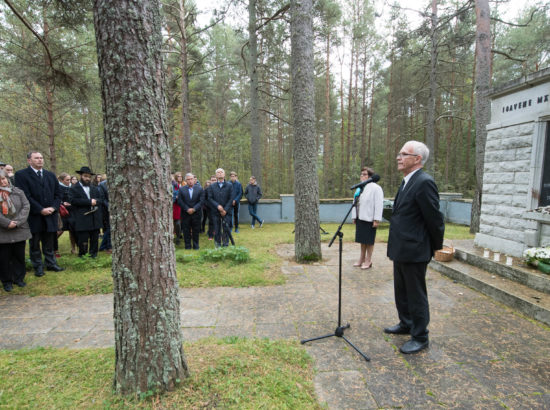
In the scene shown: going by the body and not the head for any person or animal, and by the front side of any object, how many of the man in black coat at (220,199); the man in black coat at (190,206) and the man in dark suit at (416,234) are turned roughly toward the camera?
2

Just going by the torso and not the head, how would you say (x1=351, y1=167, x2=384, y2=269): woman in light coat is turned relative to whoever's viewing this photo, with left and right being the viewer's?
facing the viewer and to the left of the viewer

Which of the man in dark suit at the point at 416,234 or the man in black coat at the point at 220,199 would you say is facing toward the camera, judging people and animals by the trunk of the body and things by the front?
the man in black coat

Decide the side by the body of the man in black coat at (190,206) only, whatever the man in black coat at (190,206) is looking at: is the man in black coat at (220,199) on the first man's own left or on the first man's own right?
on the first man's own left

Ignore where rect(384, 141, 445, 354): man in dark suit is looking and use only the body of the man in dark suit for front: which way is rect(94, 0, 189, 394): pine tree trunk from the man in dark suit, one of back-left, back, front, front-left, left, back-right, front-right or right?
front-left

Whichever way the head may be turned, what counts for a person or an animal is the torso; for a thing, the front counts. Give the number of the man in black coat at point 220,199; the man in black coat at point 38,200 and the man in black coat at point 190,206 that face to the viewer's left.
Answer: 0

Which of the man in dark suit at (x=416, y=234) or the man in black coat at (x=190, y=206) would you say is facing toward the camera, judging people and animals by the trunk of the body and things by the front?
the man in black coat

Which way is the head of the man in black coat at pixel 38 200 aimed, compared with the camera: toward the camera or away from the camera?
toward the camera

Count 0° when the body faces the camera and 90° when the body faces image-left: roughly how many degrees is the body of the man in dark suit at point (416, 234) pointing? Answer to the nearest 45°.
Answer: approximately 90°

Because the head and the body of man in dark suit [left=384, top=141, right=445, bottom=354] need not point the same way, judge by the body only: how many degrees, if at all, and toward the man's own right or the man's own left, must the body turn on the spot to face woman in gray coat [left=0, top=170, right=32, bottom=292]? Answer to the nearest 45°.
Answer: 0° — they already face them

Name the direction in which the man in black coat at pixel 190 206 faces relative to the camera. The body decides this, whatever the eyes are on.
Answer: toward the camera

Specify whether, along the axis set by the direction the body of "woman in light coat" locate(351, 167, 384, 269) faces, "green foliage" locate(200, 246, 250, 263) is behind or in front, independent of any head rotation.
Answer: in front

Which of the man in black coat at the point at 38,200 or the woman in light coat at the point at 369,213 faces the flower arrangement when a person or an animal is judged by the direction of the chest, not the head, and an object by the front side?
the man in black coat

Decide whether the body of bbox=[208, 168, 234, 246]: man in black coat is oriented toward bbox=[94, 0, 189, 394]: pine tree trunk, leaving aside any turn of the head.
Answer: yes

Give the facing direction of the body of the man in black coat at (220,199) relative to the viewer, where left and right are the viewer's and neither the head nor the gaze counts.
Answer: facing the viewer
